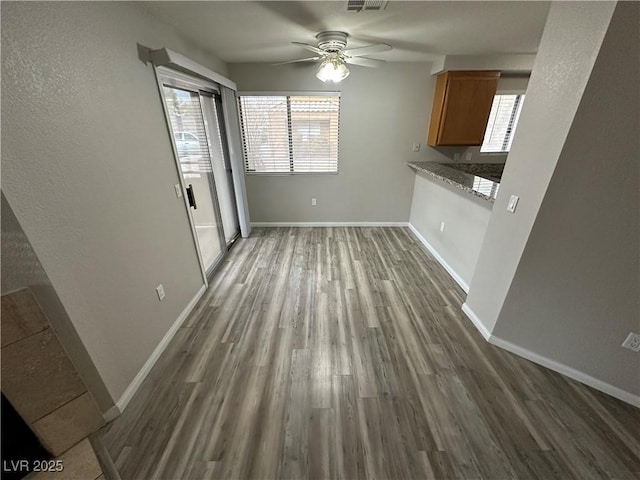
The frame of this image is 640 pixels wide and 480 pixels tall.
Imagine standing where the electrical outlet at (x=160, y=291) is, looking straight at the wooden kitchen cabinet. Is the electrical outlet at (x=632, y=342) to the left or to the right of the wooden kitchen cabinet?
right

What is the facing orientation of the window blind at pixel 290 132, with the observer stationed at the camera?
facing the viewer

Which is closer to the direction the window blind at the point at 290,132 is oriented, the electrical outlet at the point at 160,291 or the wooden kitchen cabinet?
the electrical outlet

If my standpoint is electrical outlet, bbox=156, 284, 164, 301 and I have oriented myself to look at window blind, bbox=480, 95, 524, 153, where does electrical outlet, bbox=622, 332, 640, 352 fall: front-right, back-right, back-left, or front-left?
front-right

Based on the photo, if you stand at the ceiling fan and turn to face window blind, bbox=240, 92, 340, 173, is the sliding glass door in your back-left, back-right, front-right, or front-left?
front-left

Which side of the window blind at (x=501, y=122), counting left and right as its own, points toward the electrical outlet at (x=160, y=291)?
front

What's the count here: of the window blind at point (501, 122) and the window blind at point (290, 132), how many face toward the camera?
2

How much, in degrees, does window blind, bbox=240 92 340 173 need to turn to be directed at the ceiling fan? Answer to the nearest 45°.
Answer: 0° — it already faces it

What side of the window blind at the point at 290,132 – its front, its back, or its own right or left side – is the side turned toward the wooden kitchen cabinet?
left

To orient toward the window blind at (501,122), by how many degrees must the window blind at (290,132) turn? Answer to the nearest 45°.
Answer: approximately 90° to its left

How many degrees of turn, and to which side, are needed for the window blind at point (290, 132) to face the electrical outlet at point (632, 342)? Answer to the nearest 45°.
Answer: approximately 45° to its left

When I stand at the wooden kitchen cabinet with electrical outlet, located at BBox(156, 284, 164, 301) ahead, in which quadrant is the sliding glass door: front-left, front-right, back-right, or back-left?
front-right

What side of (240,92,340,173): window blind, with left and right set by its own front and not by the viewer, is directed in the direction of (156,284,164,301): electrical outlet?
front

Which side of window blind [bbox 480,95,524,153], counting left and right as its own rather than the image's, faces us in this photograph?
front

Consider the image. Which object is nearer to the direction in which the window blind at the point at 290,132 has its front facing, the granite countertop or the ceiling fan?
the ceiling fan
